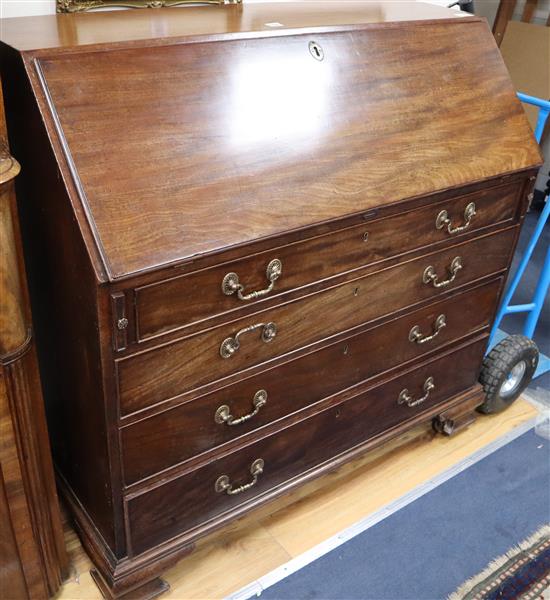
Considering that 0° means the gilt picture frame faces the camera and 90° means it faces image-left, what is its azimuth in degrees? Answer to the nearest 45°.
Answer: approximately 0°

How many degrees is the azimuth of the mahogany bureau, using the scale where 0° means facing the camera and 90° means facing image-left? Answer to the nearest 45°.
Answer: approximately 315°

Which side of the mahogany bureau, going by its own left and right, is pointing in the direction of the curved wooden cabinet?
right
